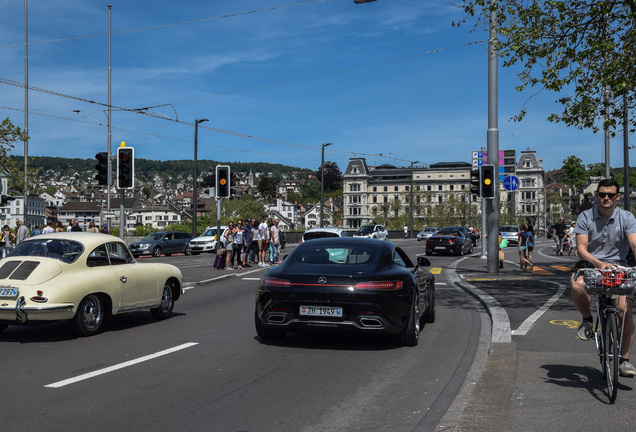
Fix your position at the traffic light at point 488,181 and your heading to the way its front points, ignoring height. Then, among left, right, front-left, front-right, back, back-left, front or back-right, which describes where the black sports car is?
front

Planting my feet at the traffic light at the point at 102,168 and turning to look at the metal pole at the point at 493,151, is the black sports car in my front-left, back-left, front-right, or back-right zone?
front-right

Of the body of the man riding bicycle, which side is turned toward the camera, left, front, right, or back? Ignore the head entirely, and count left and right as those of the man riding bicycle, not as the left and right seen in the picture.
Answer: front

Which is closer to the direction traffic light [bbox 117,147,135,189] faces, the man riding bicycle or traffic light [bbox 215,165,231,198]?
the man riding bicycle

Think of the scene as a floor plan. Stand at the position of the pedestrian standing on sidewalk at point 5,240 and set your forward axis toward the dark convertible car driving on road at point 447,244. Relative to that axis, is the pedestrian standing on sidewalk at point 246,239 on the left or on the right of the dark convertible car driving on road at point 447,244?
right

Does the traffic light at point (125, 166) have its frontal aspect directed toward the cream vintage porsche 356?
yes

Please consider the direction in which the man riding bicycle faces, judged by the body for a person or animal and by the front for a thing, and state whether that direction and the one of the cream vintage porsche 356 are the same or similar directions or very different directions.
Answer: very different directions

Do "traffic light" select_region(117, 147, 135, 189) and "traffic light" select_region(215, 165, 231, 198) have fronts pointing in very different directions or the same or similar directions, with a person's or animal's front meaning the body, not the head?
same or similar directions

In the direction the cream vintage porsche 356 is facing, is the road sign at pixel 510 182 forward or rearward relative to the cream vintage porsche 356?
forward

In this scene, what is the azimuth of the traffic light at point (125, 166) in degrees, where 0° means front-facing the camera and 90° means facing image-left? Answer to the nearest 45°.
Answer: approximately 0°

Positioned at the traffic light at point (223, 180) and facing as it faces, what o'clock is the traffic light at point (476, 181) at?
the traffic light at point (476, 181) is roughly at 10 o'clock from the traffic light at point (223, 180).

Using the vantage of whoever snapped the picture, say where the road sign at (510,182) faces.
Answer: facing the viewer

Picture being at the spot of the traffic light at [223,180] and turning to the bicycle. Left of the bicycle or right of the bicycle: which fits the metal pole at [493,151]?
left
